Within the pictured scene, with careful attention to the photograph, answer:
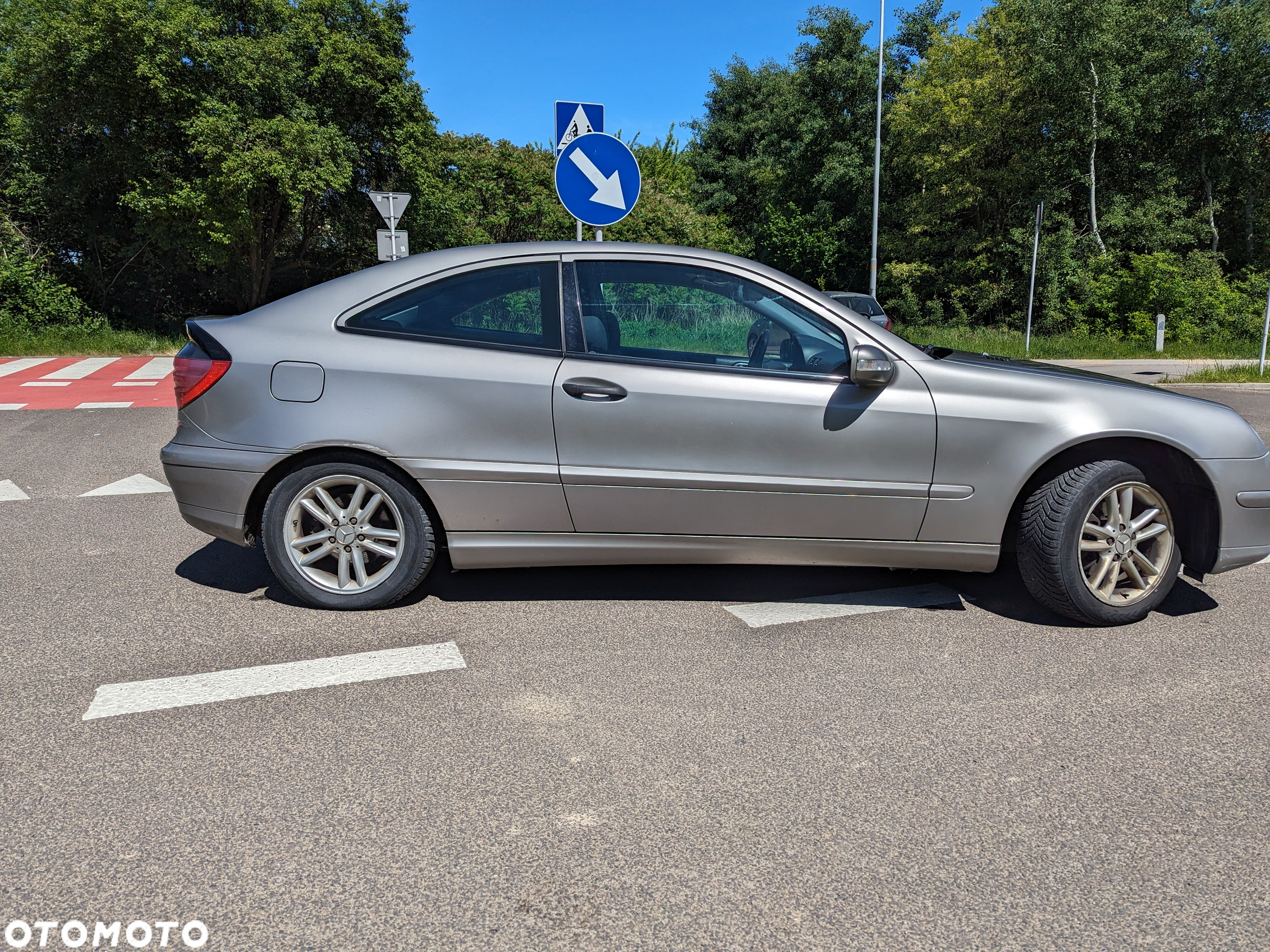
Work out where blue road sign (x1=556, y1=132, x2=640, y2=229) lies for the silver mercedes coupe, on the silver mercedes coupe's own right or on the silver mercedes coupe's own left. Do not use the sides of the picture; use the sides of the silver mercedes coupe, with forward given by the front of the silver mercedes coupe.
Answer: on the silver mercedes coupe's own left

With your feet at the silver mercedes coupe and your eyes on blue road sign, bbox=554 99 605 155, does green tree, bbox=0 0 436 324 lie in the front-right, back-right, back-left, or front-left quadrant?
front-left

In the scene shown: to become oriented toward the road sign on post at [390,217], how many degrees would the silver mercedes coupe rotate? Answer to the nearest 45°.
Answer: approximately 135° to its left

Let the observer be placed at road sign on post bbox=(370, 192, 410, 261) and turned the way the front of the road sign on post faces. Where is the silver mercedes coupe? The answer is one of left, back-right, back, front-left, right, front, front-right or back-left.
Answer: back

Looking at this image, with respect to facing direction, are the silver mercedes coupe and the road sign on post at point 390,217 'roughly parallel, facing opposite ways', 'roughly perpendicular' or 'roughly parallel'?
roughly perpendicular

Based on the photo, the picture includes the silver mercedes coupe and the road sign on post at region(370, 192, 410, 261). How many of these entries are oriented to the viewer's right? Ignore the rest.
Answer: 1

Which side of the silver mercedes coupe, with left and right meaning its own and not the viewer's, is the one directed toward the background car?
left

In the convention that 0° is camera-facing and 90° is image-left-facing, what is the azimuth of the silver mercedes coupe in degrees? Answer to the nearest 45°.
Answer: approximately 270°

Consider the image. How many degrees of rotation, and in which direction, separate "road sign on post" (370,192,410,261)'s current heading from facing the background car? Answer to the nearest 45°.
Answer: approximately 90° to its right

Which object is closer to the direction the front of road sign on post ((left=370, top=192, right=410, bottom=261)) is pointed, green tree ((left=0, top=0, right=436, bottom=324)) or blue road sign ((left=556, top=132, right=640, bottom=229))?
the green tree

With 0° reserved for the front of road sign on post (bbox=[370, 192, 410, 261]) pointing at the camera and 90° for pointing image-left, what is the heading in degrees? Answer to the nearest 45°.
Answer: approximately 180°

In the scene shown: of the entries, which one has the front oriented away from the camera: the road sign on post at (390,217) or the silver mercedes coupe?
the road sign on post
